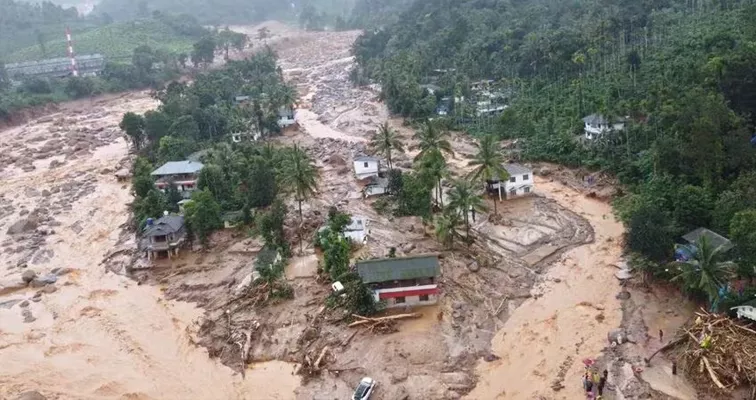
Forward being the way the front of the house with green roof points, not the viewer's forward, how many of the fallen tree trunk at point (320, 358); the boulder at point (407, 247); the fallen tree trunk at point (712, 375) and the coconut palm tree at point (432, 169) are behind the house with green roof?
2

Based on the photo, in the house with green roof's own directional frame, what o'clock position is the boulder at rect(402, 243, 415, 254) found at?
The boulder is roughly at 6 o'clock from the house with green roof.

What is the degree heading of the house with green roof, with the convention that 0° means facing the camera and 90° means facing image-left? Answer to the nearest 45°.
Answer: approximately 0°

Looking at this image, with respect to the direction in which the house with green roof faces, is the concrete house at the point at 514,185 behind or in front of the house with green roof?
behind

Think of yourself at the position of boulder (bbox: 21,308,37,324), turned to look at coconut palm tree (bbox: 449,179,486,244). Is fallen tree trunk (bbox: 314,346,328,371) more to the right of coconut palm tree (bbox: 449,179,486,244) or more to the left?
right

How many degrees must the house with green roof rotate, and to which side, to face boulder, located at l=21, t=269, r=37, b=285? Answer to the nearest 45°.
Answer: approximately 90° to its right

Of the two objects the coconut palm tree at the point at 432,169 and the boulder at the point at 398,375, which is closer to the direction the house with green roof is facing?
the boulder

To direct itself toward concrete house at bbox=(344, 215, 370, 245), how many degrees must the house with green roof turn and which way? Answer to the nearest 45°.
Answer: approximately 180°

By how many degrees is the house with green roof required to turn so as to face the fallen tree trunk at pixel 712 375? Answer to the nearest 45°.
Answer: approximately 45° to its left

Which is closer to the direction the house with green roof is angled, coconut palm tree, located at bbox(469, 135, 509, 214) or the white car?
the white car

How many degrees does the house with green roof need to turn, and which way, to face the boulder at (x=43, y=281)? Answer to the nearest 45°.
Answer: approximately 90° to its right

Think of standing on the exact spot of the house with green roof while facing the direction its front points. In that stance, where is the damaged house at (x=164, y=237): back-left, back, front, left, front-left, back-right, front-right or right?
back-right

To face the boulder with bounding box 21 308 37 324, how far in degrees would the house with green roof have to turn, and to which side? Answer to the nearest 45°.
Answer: approximately 90° to its right
